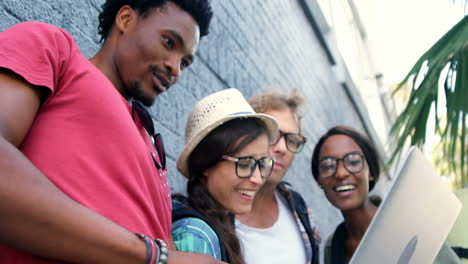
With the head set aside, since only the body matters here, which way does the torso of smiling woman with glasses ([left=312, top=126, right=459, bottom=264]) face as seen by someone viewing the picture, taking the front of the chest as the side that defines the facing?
toward the camera

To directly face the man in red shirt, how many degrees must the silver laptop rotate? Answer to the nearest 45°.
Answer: approximately 90° to its left

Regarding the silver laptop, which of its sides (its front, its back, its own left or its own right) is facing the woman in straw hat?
front

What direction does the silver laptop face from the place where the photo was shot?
facing away from the viewer and to the left of the viewer

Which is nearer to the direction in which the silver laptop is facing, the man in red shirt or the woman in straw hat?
the woman in straw hat

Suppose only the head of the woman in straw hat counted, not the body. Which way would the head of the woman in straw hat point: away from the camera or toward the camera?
toward the camera

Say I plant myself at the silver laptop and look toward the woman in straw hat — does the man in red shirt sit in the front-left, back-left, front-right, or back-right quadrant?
front-left

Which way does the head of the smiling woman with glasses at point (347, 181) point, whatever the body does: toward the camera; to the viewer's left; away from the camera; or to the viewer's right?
toward the camera

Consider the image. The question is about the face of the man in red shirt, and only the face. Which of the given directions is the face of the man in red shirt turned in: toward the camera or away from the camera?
toward the camera

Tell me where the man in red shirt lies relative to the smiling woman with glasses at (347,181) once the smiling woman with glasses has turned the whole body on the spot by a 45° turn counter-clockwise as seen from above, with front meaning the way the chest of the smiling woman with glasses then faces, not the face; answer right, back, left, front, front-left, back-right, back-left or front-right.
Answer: front-right
